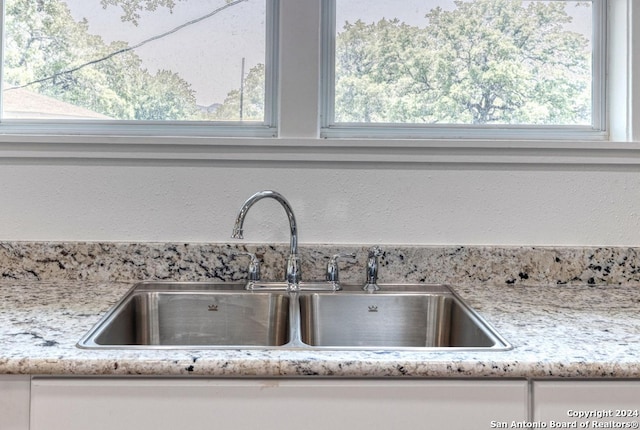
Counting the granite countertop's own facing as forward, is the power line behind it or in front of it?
behind

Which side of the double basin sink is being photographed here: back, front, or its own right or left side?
front

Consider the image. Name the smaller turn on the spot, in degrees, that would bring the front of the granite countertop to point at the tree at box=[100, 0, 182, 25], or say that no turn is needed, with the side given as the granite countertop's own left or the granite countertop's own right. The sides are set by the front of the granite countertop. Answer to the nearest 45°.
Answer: approximately 135° to the granite countertop's own right

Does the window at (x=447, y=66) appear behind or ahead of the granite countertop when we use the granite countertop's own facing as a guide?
behind

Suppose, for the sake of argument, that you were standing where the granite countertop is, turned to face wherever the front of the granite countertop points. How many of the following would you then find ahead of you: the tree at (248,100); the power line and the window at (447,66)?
0

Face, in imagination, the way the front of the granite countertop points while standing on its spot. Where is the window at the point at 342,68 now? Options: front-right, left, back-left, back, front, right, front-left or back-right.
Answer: back

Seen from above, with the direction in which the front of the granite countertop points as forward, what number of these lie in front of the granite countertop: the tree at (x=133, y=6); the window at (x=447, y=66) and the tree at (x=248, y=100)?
0
